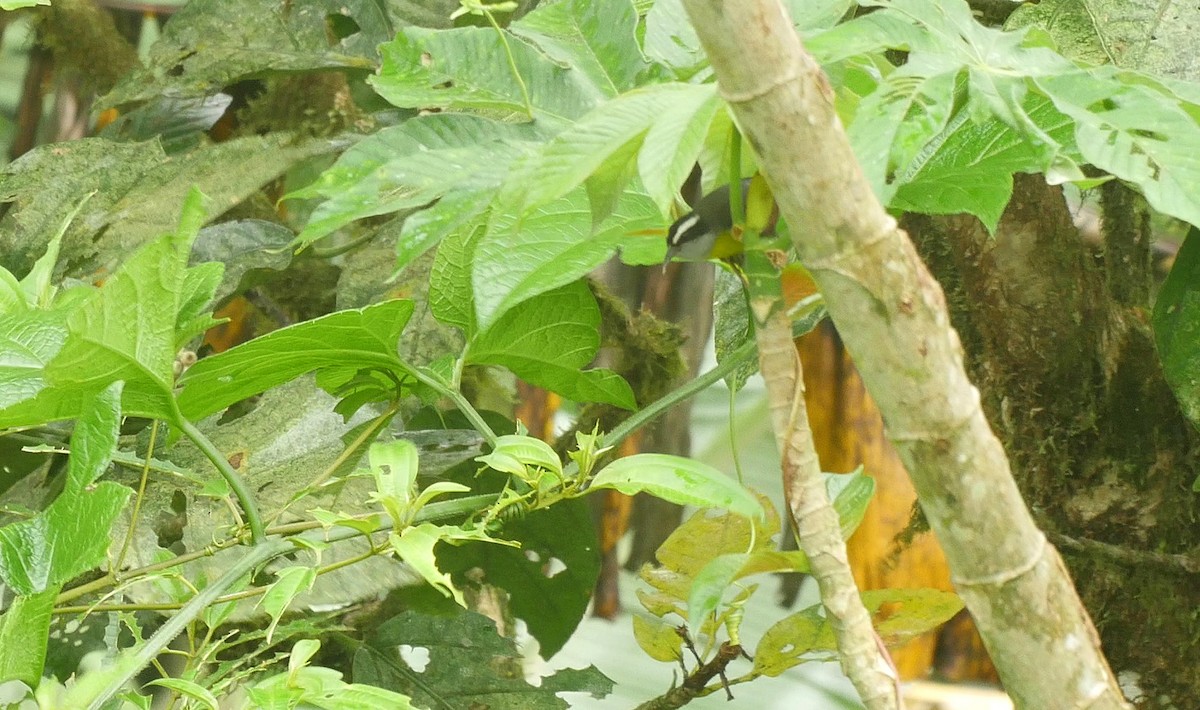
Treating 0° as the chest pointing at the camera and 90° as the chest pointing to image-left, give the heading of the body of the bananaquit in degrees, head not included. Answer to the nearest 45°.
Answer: approximately 90°
